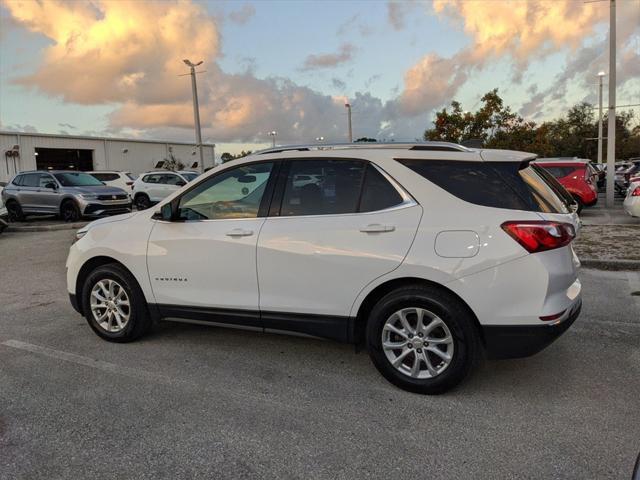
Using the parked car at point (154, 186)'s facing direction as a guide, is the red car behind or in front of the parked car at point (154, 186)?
in front

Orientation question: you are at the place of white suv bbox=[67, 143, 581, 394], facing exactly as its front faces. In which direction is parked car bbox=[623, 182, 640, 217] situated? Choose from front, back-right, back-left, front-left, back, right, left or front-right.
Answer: right

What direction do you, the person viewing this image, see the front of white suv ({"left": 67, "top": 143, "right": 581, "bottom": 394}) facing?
facing away from the viewer and to the left of the viewer

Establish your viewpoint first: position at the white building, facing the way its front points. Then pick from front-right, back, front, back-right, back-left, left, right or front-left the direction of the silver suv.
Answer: front-right

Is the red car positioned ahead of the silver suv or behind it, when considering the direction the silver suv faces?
ahead

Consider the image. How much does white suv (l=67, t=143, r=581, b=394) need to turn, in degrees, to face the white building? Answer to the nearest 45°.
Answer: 0° — it already faces it

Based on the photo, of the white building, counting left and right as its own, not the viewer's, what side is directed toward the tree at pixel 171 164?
left

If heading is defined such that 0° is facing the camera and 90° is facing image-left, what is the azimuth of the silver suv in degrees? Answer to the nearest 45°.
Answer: approximately 315°

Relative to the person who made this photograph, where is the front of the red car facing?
facing away from the viewer and to the left of the viewer

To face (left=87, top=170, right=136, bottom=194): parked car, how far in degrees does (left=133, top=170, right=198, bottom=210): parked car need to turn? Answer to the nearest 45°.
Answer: approximately 180°

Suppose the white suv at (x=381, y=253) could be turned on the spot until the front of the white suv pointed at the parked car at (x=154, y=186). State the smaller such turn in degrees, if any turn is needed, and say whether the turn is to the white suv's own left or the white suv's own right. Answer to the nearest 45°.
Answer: approximately 45° to the white suv's own right

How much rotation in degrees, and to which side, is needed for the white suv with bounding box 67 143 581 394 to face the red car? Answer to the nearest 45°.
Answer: approximately 90° to its right

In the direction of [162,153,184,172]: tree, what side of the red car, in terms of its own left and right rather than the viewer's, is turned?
front
